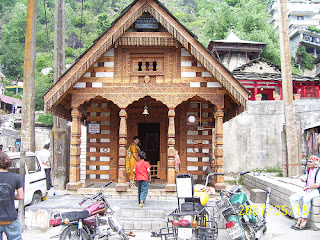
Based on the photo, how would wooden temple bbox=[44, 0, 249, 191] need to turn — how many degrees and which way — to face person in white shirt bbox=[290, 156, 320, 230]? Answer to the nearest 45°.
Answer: approximately 45° to its left

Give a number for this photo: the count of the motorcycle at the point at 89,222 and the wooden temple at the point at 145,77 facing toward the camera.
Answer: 1

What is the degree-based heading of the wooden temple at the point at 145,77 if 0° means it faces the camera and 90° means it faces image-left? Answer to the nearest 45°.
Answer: approximately 0°

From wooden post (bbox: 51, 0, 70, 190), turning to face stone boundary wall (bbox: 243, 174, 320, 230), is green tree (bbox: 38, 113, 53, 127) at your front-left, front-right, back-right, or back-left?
back-left
